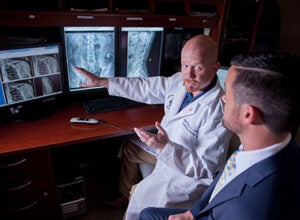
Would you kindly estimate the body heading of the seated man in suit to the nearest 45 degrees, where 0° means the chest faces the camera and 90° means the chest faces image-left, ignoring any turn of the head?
approximately 90°

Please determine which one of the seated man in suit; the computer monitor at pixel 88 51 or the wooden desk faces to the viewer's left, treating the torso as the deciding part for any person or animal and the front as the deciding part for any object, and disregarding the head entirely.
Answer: the seated man in suit

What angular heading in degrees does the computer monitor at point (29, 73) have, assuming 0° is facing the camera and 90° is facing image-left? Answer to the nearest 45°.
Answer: approximately 315°

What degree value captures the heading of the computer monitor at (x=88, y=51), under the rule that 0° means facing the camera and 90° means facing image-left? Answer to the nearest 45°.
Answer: approximately 0°

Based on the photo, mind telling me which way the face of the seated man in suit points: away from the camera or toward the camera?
away from the camera

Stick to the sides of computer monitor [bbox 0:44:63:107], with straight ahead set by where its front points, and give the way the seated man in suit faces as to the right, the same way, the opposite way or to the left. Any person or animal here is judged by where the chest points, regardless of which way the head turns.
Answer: the opposite way

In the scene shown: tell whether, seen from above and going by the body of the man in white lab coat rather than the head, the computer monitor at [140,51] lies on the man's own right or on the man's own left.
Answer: on the man's own right
